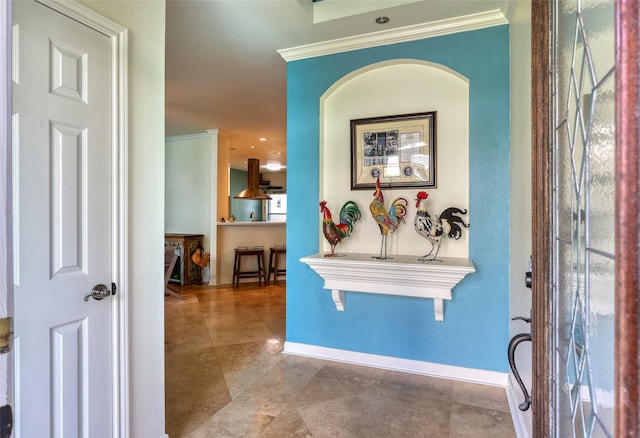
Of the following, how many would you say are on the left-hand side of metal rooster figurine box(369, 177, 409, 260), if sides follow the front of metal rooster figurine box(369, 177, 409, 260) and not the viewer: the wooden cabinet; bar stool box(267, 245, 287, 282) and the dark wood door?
1

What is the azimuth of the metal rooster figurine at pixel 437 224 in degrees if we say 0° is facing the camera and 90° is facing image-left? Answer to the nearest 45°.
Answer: approximately 90°

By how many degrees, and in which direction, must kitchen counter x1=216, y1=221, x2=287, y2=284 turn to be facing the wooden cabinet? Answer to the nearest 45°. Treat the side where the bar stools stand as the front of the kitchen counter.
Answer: approximately 90° to its right

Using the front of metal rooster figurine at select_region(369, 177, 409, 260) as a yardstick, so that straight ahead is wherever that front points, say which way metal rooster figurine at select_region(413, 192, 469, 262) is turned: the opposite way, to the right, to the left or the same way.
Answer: the same way

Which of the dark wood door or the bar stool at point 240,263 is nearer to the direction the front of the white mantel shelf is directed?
the dark wood door

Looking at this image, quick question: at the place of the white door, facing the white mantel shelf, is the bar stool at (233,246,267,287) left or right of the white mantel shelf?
left

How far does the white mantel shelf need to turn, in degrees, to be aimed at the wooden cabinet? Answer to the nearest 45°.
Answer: approximately 135° to its right

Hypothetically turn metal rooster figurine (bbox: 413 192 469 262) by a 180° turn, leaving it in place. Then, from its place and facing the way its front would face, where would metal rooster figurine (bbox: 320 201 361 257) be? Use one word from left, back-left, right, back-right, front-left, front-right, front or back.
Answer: back

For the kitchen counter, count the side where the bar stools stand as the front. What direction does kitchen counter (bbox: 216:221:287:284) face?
toward the camera

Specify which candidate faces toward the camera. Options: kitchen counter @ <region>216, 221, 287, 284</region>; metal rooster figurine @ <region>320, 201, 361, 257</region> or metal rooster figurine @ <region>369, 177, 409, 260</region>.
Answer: the kitchen counter

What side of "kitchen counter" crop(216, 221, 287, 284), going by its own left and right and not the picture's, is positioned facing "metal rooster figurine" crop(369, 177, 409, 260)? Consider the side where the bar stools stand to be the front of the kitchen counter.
front

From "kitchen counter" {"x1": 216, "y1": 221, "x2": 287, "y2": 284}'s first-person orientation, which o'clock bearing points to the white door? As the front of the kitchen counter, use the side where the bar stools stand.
The white door is roughly at 12 o'clock from the kitchen counter.

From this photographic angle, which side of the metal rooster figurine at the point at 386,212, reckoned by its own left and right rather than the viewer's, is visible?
left

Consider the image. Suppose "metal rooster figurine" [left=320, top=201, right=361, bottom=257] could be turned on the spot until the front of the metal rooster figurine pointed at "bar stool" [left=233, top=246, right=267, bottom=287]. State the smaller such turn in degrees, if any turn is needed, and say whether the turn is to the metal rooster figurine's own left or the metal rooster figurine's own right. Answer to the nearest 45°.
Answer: approximately 45° to the metal rooster figurine's own right

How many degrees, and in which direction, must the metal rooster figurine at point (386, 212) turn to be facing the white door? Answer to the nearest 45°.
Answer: approximately 45° to its left

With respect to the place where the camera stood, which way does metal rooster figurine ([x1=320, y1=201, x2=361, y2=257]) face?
facing to the left of the viewer
